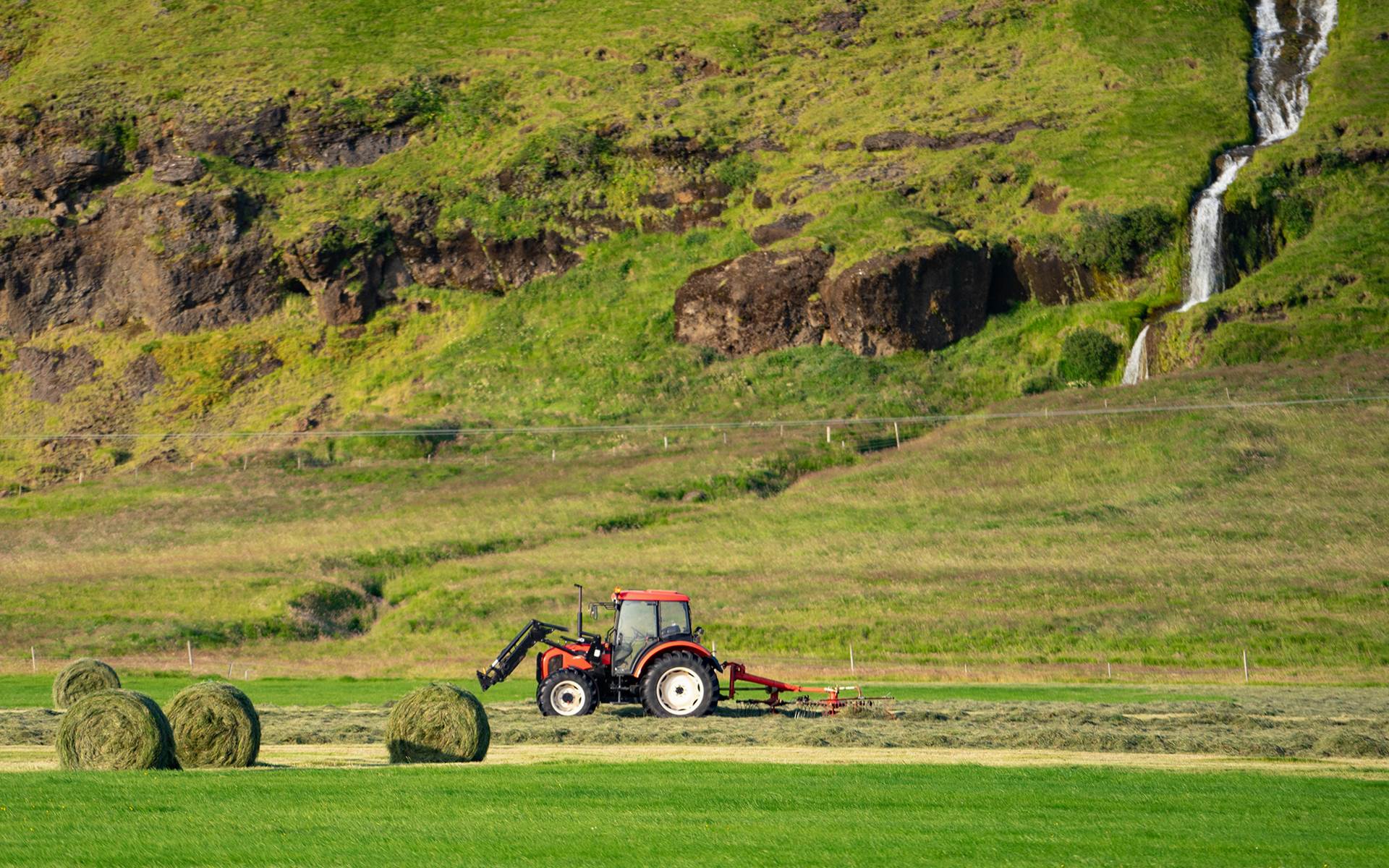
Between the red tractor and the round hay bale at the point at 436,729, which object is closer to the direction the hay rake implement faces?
the red tractor

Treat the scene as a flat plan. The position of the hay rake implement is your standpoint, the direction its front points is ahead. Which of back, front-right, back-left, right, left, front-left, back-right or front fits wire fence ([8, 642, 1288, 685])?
right

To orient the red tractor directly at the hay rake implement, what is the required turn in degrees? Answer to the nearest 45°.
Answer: approximately 180°

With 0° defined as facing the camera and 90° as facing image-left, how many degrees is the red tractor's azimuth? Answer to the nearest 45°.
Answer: approximately 90°

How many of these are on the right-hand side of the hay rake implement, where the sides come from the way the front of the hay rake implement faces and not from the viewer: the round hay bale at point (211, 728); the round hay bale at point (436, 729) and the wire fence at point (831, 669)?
1

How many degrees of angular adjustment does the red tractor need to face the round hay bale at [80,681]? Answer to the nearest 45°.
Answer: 0° — it already faces it

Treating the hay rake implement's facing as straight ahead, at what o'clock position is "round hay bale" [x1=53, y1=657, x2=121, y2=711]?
The round hay bale is roughly at 12 o'clock from the hay rake implement.

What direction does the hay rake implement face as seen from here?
to the viewer's left

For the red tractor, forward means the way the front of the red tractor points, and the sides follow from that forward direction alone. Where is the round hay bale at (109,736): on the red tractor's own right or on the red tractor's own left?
on the red tractor's own left

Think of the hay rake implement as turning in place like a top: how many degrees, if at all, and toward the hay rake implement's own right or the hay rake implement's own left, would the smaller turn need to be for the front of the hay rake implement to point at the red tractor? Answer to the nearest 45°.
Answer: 0° — it already faces it

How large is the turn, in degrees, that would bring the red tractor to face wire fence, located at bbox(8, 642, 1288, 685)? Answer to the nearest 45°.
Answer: approximately 90° to its right

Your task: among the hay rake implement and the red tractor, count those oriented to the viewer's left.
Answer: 2

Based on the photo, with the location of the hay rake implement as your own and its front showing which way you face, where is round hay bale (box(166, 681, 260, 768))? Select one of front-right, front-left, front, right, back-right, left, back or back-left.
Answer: front-left

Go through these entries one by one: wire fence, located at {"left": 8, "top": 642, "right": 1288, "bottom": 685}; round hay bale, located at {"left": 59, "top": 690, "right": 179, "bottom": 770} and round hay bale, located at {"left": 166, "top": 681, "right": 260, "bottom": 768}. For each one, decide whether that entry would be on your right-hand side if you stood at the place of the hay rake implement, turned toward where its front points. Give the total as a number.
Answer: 1

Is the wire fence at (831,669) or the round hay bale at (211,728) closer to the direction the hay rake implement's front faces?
the round hay bale
